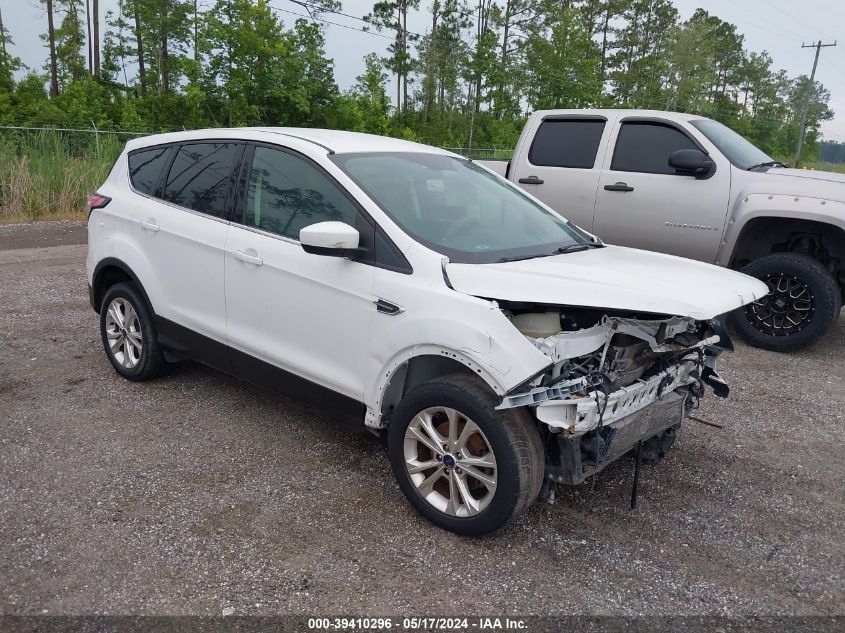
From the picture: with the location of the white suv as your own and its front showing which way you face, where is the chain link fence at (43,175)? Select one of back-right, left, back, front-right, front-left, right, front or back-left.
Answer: back

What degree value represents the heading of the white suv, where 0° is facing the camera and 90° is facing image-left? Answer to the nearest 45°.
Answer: approximately 315°

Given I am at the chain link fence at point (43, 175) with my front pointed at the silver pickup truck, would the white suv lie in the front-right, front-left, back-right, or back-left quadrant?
front-right

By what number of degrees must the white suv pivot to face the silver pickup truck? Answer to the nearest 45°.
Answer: approximately 90° to its left
